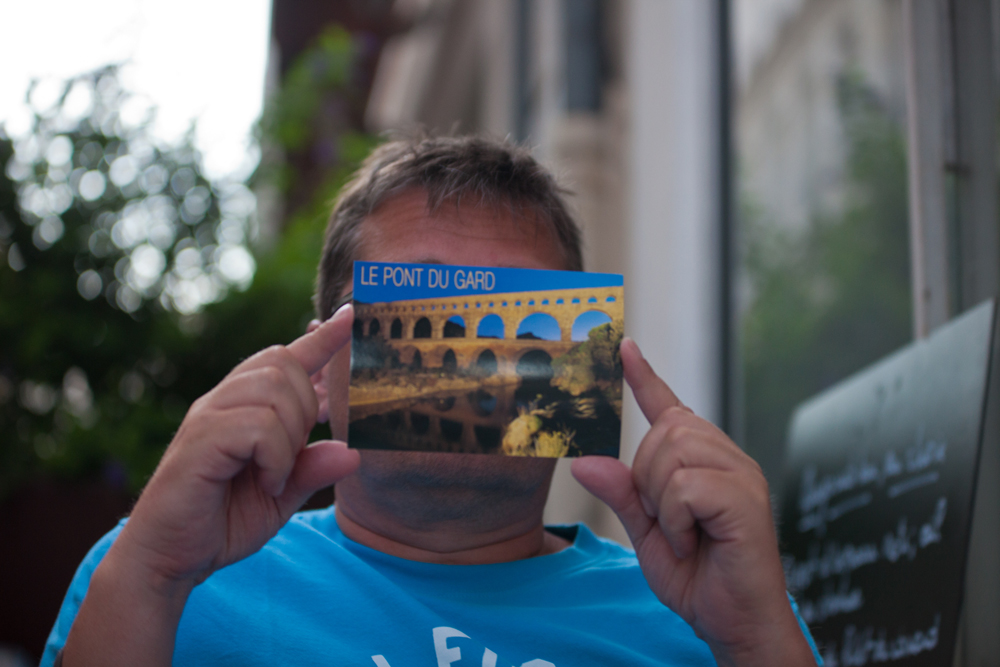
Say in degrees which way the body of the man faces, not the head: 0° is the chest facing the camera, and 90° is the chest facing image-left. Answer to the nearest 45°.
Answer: approximately 0°

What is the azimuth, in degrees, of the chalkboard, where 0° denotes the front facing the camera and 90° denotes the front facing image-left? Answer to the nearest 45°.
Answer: approximately 45°

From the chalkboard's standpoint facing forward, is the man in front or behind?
in front
